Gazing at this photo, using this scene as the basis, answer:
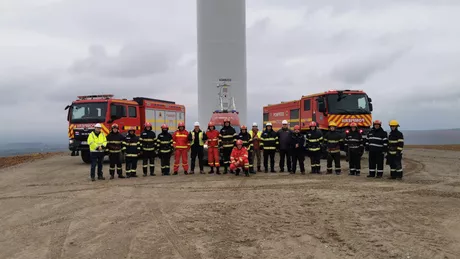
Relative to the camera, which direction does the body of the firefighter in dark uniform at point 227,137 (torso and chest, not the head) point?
toward the camera

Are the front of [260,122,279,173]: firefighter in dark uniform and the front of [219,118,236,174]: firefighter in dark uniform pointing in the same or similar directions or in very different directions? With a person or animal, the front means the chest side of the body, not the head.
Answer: same or similar directions

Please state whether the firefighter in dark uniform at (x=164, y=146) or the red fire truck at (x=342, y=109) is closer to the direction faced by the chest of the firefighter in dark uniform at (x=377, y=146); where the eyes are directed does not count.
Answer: the firefighter in dark uniform

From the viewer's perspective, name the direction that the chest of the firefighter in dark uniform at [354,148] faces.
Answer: toward the camera

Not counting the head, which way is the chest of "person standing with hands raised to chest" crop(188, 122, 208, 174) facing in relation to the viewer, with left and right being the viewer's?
facing the viewer

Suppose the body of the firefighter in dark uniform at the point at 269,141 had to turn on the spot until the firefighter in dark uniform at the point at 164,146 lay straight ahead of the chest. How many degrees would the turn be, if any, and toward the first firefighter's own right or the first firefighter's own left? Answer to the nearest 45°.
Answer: approximately 90° to the first firefighter's own right

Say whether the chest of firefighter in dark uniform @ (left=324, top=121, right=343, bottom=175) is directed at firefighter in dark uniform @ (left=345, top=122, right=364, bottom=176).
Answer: no

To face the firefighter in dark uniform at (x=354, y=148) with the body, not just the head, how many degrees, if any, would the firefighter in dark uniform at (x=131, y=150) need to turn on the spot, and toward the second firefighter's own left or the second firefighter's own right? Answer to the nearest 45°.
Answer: approximately 90° to the second firefighter's own left

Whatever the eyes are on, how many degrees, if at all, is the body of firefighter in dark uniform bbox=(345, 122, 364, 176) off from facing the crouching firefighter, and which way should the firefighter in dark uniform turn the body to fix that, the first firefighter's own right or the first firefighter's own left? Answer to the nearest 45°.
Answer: approximately 90° to the first firefighter's own right

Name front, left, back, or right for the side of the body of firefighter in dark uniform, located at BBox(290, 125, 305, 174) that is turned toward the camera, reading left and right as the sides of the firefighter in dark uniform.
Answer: front

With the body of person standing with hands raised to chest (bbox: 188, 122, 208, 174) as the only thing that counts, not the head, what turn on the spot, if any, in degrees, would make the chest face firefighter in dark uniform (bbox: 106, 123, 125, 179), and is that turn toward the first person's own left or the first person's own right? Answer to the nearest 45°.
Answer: approximately 90° to the first person's own right

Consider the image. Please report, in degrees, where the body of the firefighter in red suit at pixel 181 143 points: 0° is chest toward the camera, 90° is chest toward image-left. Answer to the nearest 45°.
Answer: approximately 0°

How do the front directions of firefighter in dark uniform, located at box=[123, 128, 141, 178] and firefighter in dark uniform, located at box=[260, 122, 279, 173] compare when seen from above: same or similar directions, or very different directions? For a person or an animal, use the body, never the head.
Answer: same or similar directions
